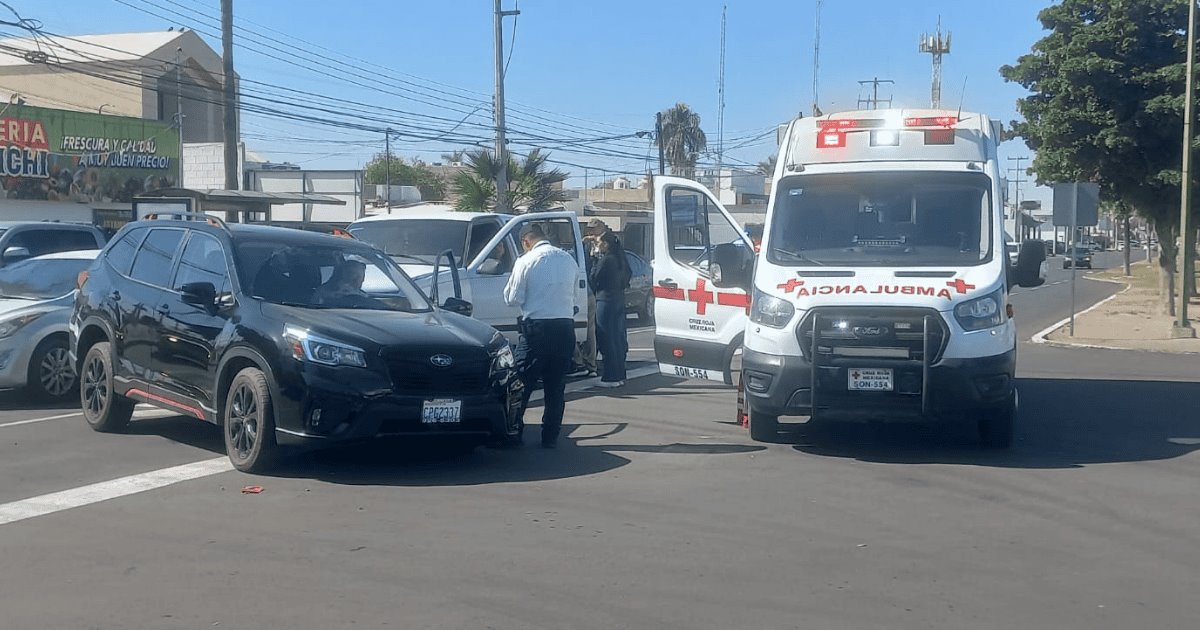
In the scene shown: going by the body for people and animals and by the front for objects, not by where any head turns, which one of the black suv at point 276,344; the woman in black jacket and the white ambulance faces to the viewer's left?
the woman in black jacket

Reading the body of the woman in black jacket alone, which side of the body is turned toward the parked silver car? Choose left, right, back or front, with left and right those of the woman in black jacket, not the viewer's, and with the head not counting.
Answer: front

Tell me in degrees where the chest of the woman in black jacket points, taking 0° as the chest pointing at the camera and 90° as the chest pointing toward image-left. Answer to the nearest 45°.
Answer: approximately 90°

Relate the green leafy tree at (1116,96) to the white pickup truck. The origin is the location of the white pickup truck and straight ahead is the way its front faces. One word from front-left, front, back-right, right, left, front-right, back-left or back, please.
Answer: back

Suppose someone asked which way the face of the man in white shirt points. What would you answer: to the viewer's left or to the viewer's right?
to the viewer's left

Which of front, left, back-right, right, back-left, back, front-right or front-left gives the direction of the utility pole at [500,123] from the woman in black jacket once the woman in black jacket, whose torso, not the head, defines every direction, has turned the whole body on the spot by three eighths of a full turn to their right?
front-left

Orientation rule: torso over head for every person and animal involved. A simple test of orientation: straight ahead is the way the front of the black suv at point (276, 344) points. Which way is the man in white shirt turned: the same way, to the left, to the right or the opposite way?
the opposite way

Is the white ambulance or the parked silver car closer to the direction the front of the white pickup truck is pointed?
the parked silver car

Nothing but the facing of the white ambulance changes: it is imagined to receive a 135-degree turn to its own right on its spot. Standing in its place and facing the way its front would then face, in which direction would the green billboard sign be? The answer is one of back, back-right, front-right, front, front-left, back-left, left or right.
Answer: front

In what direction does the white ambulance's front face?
toward the camera

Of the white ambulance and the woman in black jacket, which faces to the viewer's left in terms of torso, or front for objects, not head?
the woman in black jacket

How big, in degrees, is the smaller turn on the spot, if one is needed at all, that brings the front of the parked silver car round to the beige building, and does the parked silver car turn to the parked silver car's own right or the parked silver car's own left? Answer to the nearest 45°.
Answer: approximately 135° to the parked silver car's own right
